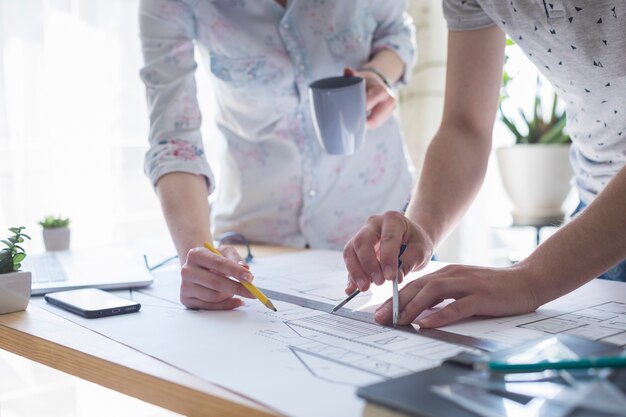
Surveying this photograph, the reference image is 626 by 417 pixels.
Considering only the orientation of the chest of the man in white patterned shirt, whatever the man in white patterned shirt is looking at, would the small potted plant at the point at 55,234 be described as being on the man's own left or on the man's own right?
on the man's own right

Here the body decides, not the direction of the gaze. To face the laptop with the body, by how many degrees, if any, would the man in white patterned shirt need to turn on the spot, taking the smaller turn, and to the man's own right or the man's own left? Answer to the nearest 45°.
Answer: approximately 45° to the man's own right

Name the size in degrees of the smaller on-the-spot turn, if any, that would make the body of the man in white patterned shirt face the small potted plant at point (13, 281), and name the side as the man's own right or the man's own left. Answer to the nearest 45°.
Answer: approximately 45° to the man's own right

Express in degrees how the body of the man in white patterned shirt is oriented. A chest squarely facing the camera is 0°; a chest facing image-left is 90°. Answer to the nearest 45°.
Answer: approximately 45°

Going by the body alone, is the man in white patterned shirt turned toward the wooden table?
yes
